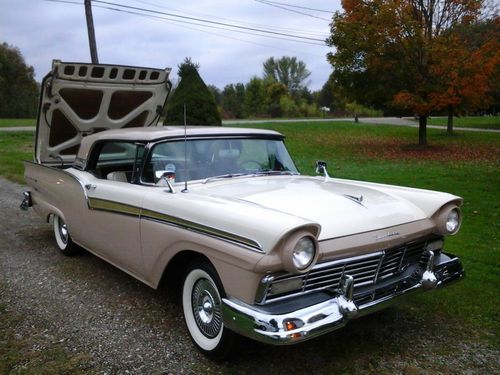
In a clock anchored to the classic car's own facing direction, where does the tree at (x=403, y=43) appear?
The tree is roughly at 8 o'clock from the classic car.

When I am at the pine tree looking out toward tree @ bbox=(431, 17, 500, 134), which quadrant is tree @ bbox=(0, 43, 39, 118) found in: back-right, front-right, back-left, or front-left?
back-left

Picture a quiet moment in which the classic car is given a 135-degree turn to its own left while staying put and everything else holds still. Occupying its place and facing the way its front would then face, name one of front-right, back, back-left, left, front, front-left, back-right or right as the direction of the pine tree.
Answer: front

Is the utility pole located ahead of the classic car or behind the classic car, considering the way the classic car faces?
behind

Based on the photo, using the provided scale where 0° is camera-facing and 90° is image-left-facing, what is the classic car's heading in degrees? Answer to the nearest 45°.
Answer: approximately 315°

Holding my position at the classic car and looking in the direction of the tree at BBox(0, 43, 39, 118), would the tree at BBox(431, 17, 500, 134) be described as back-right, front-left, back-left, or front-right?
front-right

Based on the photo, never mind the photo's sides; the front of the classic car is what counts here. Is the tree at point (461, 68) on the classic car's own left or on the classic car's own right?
on the classic car's own left
